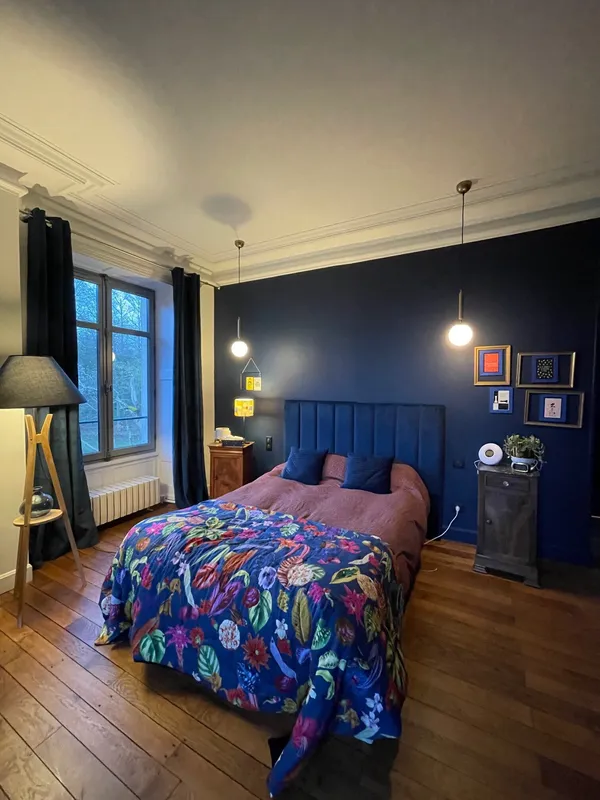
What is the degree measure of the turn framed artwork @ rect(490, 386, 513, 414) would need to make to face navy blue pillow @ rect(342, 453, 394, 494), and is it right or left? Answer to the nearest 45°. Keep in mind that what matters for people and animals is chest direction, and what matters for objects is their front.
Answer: approximately 45° to its right

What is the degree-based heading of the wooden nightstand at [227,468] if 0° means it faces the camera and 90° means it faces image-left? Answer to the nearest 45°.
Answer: approximately 45°

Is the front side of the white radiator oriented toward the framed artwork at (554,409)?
yes

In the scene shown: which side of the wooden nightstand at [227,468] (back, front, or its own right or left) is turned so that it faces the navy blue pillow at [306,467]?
left

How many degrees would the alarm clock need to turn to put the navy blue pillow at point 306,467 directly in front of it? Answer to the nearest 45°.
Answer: approximately 90° to its right

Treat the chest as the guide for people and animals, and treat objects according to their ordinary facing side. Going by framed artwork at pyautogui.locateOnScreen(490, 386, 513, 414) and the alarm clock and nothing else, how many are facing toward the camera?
2

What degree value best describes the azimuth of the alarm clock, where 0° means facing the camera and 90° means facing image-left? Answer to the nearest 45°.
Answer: approximately 0°
